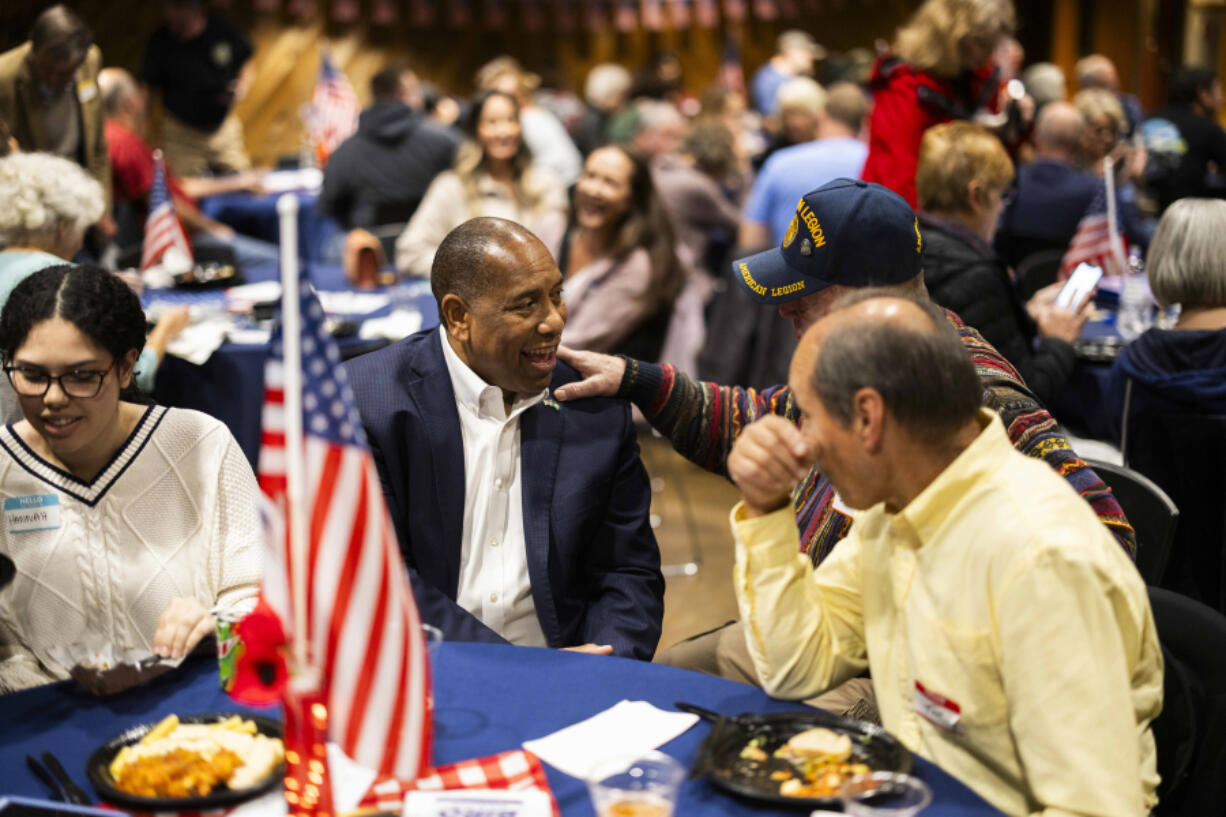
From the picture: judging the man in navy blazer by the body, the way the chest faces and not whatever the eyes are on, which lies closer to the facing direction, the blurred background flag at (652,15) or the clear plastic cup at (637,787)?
the clear plastic cup

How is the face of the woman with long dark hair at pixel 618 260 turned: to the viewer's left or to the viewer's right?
to the viewer's left

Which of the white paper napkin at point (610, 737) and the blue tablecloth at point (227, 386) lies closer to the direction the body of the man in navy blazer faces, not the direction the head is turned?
the white paper napkin

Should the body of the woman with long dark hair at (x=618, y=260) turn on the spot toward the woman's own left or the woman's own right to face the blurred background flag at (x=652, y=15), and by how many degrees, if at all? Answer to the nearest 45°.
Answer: approximately 135° to the woman's own right

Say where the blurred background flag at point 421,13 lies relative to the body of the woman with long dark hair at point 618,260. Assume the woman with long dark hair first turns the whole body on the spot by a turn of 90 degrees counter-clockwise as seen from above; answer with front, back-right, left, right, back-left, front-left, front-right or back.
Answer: back-left

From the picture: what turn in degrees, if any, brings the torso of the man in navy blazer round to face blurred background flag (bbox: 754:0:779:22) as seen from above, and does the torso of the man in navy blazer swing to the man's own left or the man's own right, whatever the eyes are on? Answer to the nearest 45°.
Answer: approximately 180°

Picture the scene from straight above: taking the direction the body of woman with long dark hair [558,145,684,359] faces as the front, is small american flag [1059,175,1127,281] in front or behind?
behind

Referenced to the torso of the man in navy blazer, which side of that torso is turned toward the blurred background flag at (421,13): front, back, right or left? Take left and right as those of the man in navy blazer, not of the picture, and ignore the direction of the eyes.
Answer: back

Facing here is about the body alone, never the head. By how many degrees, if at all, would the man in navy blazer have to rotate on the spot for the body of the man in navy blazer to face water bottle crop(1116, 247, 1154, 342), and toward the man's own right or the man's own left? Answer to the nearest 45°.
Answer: approximately 135° to the man's own left

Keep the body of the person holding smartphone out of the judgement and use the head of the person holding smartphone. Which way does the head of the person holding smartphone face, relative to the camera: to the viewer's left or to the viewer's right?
to the viewer's right

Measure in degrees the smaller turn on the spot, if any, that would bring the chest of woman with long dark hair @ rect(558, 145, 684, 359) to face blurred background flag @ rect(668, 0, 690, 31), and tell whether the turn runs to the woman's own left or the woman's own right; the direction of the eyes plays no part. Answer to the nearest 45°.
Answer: approximately 135° to the woman's own right

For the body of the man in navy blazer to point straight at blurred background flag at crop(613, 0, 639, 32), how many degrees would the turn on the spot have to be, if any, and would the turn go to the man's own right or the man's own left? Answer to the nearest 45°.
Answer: approximately 180°

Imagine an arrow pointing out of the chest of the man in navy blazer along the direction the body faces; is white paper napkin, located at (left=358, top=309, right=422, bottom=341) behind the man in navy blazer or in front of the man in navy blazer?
behind

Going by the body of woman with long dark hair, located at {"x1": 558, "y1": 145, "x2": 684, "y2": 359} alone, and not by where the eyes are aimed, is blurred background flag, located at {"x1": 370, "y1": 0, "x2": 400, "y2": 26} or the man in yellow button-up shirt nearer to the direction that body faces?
the man in yellow button-up shirt

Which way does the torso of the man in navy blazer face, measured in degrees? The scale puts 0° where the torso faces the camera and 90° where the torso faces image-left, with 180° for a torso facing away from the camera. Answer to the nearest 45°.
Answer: approximately 0°

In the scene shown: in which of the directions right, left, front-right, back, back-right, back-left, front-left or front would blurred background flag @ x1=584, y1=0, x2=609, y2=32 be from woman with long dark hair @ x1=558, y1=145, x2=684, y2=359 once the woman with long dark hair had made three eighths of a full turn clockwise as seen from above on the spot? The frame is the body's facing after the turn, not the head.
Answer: front

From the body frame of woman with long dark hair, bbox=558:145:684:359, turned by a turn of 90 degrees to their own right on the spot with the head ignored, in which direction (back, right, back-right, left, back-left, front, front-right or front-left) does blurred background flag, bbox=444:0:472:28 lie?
front-right
